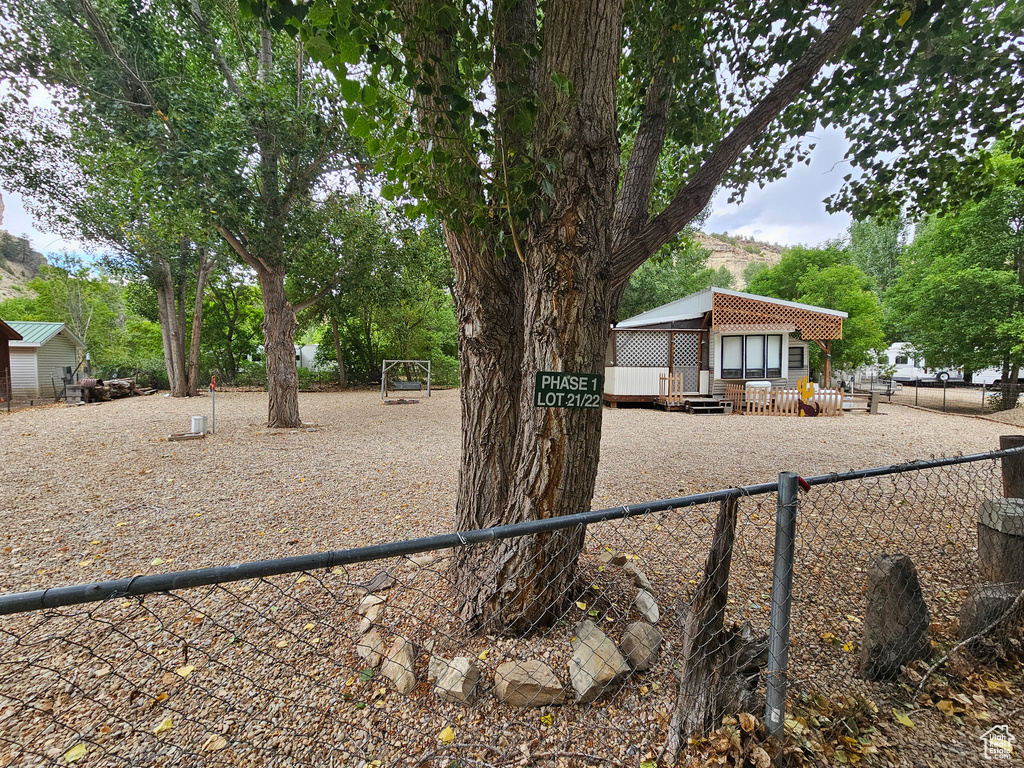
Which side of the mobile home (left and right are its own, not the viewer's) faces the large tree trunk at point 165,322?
right

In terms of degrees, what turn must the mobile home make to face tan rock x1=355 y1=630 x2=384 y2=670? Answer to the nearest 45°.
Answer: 0° — it already faces it

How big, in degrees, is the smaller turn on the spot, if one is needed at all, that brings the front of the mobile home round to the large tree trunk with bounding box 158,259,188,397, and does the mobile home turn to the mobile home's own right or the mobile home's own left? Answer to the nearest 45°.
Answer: approximately 90° to the mobile home's own right

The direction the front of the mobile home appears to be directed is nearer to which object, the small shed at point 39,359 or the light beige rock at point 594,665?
the light beige rock

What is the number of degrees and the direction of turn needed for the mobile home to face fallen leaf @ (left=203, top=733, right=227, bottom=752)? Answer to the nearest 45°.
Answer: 0° — it already faces it

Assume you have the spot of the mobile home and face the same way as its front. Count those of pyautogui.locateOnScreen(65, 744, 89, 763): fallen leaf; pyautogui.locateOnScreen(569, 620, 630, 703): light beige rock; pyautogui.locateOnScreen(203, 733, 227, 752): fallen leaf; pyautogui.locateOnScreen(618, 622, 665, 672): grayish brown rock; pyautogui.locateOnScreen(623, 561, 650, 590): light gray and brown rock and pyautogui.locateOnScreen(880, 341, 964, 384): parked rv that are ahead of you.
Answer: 5

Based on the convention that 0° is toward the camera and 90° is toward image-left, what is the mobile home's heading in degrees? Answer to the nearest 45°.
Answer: approximately 0°

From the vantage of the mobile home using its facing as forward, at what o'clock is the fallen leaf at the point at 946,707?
The fallen leaf is roughly at 12 o'clock from the mobile home.

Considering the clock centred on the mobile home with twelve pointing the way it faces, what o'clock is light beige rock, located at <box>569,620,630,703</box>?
The light beige rock is roughly at 12 o'clock from the mobile home.

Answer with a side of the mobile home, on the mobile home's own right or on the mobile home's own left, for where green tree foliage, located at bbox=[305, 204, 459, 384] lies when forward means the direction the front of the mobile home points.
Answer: on the mobile home's own right

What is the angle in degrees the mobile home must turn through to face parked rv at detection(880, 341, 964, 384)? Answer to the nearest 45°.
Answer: approximately 135° to its left

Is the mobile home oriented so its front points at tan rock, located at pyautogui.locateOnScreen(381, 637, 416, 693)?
yes

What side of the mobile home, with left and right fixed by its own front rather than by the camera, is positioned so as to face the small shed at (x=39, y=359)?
right
